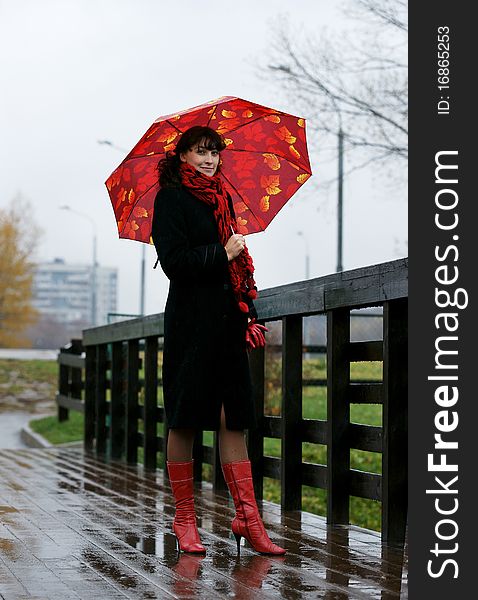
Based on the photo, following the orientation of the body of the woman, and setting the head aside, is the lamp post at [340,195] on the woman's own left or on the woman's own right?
on the woman's own left

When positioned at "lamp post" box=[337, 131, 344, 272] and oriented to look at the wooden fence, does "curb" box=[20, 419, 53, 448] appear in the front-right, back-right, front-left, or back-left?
front-right

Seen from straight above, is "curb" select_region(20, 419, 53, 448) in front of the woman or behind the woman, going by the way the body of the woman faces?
behind

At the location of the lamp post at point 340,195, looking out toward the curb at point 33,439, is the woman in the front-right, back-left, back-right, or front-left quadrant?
front-left

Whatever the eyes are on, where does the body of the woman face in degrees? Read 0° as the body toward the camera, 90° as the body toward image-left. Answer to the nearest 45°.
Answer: approximately 315°
